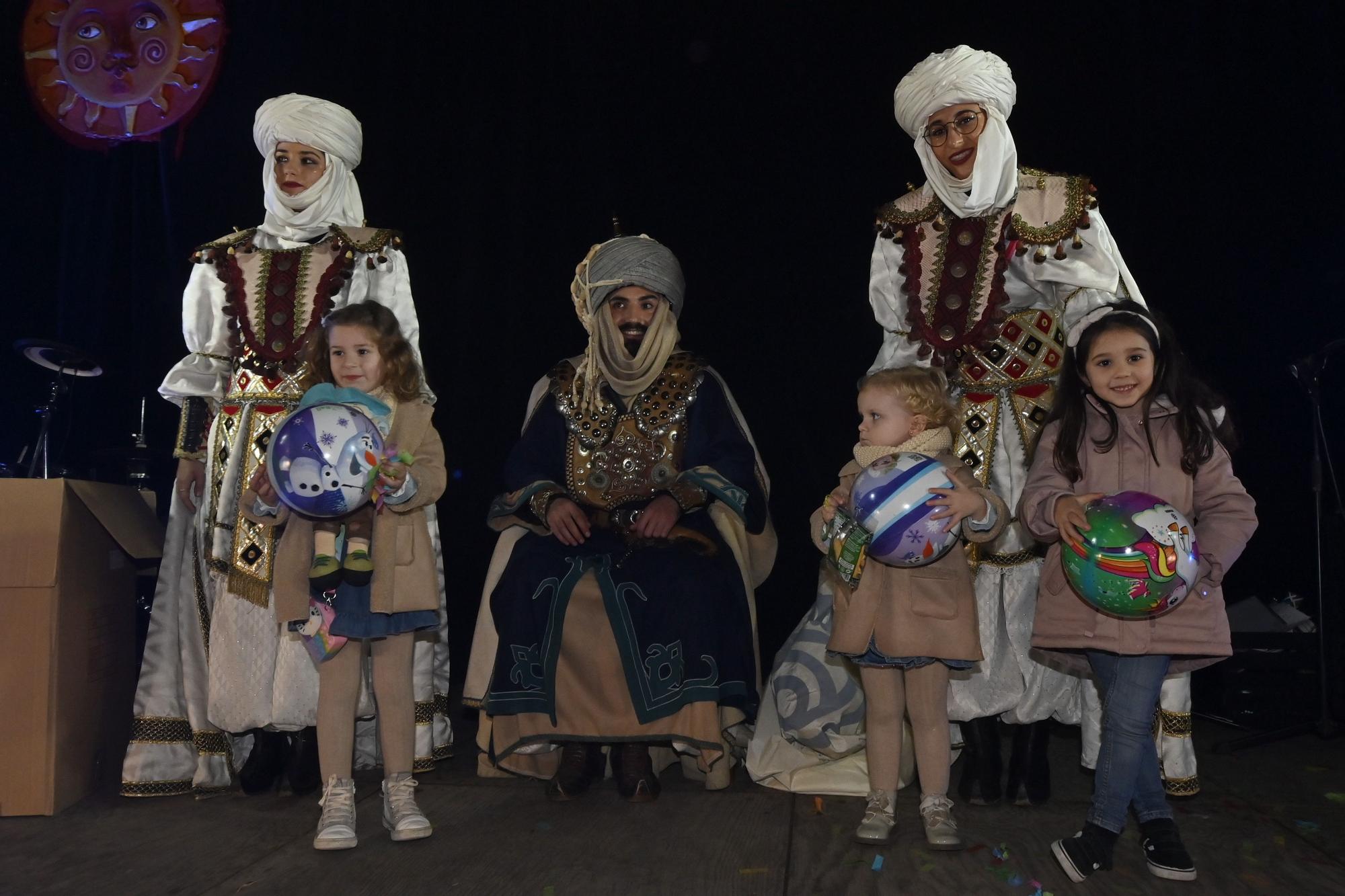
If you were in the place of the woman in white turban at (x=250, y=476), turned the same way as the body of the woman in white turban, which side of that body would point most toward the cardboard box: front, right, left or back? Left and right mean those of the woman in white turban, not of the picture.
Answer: right

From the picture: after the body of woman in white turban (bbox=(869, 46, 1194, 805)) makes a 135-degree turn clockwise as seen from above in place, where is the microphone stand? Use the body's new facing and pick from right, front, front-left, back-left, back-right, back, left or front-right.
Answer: right

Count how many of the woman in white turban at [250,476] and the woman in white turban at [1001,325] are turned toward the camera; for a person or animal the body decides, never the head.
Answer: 2

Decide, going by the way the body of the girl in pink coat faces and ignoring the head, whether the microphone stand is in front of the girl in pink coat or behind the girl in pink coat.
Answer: behind

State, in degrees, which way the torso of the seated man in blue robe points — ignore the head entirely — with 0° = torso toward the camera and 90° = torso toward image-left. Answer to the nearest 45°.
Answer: approximately 0°

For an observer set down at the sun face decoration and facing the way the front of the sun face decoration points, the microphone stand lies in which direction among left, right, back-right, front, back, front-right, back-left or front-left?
front-left

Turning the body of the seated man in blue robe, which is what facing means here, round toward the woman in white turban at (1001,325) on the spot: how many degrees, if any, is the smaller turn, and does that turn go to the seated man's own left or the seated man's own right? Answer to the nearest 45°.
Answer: approximately 90° to the seated man's own left
